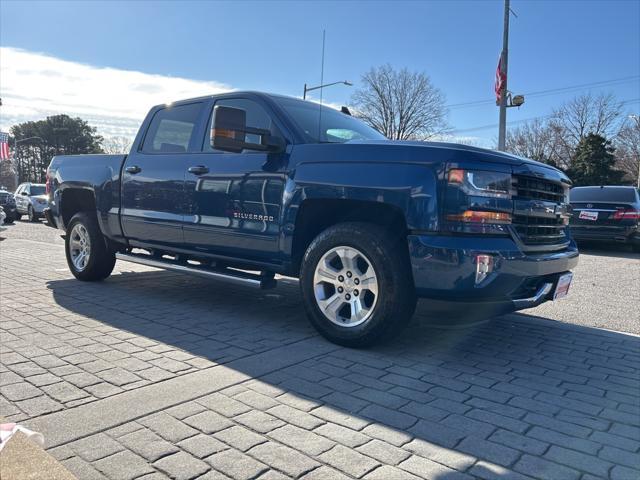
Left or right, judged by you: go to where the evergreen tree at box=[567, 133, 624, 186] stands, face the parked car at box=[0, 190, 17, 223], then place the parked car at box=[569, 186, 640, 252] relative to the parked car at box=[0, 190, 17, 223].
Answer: left

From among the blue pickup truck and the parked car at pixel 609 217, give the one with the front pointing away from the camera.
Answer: the parked car

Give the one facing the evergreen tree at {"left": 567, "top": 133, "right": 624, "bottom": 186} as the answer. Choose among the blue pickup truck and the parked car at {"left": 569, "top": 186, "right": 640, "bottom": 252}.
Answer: the parked car

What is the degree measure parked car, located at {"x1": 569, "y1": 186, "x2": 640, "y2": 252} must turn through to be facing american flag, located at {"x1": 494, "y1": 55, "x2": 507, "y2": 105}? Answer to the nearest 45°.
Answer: approximately 45° to its left

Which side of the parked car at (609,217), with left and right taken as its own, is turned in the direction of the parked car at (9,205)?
left

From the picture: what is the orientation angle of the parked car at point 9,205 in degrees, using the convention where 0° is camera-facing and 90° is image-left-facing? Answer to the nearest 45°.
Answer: approximately 315°

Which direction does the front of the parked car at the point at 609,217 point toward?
away from the camera

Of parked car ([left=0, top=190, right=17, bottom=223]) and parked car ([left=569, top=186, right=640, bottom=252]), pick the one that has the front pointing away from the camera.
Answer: parked car ([left=569, top=186, right=640, bottom=252])

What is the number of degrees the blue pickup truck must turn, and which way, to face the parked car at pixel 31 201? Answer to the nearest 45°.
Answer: approximately 180°

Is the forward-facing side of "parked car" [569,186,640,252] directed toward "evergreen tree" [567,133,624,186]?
yes

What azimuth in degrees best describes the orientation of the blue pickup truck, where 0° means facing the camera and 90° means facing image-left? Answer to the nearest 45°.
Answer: approximately 315°

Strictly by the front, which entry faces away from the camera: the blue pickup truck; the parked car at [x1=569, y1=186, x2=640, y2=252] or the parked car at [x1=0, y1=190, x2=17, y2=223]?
the parked car at [x1=569, y1=186, x2=640, y2=252]
